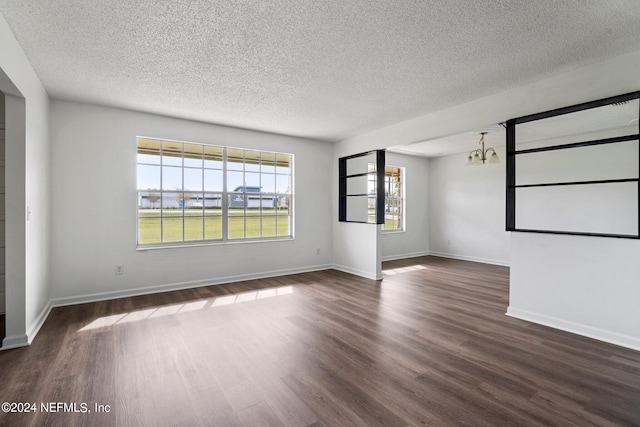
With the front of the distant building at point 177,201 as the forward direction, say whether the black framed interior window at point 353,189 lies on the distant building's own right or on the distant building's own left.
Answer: on the distant building's own left

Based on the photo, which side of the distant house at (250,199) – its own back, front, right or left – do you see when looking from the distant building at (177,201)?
right

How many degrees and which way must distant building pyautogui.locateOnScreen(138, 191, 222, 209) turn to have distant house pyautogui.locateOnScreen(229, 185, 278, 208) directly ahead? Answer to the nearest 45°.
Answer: approximately 90° to its left

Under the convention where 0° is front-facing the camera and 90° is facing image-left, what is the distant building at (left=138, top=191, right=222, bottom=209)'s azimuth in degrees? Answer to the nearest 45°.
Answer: approximately 0°

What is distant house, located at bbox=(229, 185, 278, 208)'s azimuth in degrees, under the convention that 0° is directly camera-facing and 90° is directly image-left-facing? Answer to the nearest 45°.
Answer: approximately 0°

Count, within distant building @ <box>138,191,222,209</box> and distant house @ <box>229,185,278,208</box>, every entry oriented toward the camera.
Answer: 2

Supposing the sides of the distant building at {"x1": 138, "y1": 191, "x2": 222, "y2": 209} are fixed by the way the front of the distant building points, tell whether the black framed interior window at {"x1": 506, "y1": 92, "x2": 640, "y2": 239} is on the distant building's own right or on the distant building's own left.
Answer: on the distant building's own left
